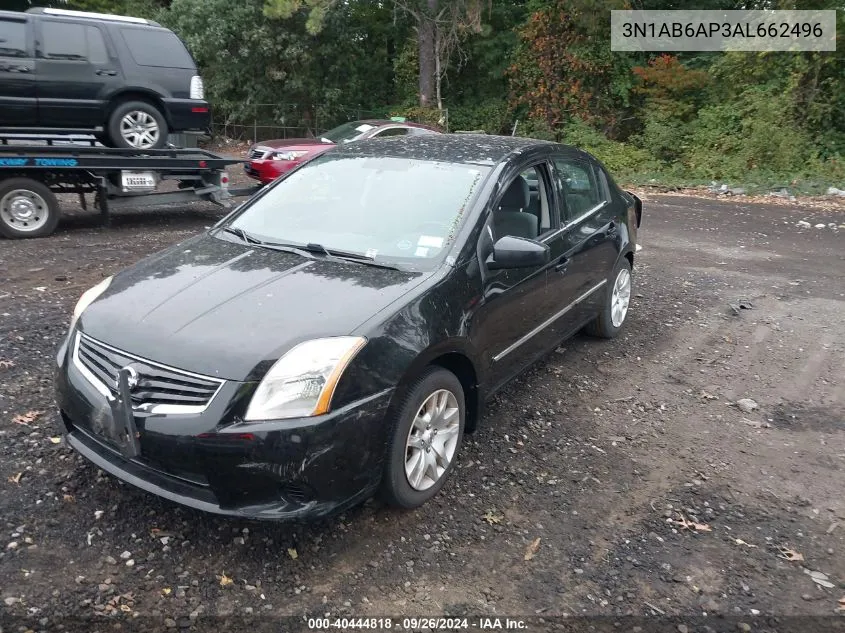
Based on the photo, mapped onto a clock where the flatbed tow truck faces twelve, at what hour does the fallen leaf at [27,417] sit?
The fallen leaf is roughly at 9 o'clock from the flatbed tow truck.

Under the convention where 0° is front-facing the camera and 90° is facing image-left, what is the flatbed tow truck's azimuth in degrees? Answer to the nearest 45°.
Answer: approximately 90°

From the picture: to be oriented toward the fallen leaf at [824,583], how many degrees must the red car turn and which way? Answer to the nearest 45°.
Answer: approximately 45° to its left

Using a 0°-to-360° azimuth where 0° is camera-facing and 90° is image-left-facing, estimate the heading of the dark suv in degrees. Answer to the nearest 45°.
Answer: approximately 90°

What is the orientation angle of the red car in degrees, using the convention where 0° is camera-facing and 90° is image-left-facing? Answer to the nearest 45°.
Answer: approximately 45°

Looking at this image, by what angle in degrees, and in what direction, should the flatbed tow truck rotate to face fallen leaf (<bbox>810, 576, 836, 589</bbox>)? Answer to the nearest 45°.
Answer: approximately 90° to its left
